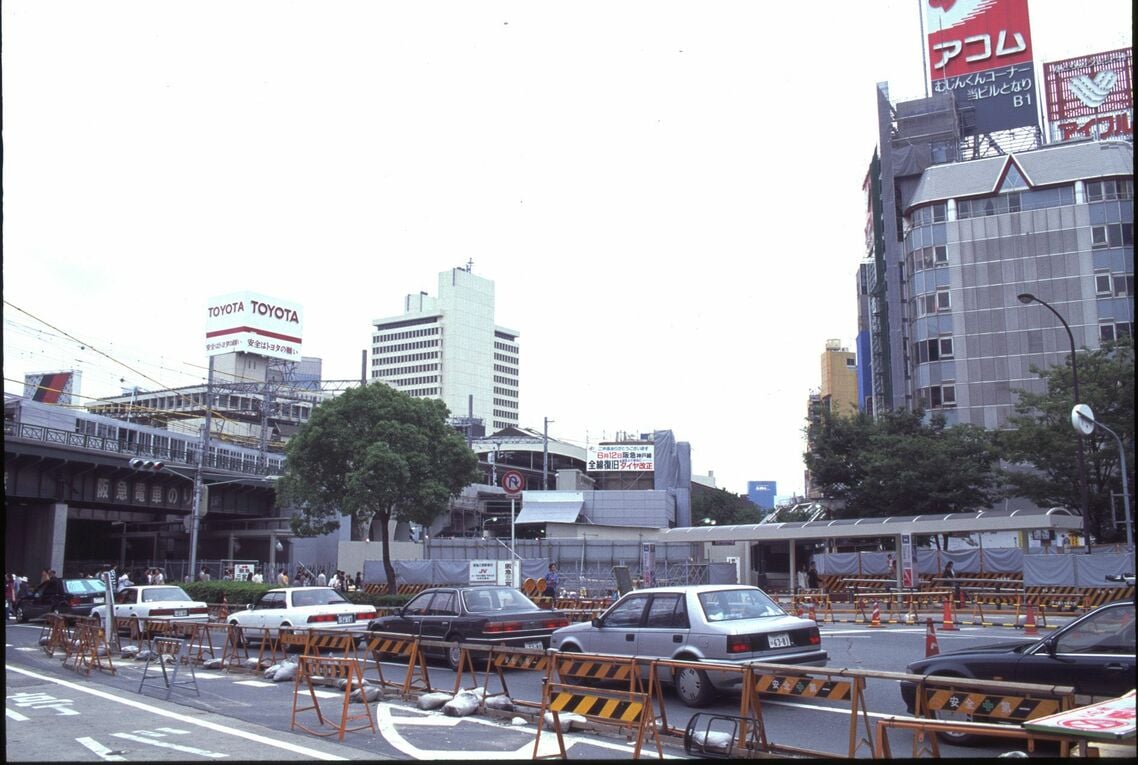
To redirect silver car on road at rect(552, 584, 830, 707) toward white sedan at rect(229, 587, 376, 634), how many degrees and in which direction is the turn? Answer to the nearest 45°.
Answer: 0° — it already faces it

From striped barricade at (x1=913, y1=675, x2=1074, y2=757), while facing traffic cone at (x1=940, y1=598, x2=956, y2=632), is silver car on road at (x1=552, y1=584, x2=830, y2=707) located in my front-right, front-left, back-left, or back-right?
front-left

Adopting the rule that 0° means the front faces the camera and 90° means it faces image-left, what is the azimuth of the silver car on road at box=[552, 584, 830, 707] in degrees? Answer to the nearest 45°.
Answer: approximately 135°

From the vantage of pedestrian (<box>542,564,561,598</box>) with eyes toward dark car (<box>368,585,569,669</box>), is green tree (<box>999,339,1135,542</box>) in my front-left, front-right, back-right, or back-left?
back-left

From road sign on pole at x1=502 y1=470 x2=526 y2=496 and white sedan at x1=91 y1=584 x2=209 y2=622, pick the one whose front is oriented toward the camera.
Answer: the road sign on pole

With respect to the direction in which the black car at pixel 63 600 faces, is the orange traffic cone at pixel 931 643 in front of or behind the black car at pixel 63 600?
behind

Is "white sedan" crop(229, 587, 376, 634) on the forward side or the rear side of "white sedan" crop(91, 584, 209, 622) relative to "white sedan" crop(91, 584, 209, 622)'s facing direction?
on the rear side

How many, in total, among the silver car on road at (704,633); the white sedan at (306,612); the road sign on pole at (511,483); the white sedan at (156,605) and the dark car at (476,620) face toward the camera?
1

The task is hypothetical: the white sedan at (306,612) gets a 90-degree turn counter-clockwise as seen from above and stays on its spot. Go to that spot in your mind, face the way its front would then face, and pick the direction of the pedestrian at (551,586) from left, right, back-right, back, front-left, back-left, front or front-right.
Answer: back

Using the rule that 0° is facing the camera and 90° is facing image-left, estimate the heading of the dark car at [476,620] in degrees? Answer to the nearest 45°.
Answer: approximately 135°

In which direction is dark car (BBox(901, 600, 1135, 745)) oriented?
to the viewer's left

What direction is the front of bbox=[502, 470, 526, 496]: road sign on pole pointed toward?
toward the camera

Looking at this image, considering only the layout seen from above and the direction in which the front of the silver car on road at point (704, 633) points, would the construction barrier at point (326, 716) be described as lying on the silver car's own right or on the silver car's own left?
on the silver car's own left

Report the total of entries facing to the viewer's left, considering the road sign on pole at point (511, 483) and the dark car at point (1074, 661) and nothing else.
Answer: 1

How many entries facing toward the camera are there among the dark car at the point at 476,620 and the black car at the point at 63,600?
0

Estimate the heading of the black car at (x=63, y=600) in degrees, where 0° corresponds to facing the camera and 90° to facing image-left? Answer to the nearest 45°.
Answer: approximately 135°
